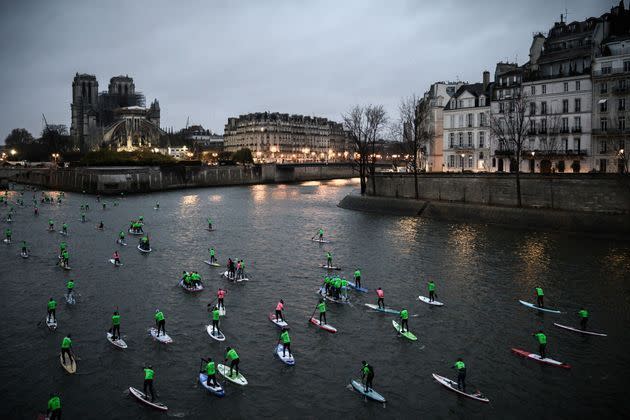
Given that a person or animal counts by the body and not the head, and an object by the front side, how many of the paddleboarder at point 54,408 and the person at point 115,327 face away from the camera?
2

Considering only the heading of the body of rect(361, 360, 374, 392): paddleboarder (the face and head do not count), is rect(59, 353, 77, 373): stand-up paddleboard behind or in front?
in front

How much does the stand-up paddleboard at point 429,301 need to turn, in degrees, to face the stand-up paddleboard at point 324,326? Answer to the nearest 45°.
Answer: approximately 90° to its left

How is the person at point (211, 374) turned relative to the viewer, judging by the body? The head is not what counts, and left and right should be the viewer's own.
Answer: facing away from the viewer and to the left of the viewer

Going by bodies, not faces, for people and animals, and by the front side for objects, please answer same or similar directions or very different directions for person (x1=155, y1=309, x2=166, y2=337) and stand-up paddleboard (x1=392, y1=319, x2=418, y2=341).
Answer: same or similar directions

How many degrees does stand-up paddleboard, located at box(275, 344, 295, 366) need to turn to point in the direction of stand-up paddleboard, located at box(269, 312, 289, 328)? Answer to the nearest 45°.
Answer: approximately 45° to its right

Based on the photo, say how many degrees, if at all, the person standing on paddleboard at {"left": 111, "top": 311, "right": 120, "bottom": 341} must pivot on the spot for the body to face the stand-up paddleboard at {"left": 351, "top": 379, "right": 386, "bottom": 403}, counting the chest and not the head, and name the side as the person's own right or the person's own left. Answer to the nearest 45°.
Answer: approximately 135° to the person's own right

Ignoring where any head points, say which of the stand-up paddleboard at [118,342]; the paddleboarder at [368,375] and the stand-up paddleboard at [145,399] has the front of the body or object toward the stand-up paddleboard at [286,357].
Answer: the paddleboarder

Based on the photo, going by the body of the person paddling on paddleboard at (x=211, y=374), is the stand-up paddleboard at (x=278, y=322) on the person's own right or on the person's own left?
on the person's own right

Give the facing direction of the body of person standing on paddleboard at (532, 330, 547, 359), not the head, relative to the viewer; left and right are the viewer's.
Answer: facing away from the viewer and to the left of the viewer

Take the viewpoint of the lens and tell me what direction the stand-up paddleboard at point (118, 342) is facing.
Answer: facing away from the viewer and to the left of the viewer

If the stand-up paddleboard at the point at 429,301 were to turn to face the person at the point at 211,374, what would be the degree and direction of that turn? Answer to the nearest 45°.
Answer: approximately 90° to its left

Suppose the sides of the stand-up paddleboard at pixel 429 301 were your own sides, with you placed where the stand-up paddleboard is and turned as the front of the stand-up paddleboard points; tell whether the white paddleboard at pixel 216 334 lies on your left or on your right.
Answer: on your left

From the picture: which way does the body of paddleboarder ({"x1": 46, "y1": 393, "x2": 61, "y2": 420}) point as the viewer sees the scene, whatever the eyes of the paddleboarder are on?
away from the camera
